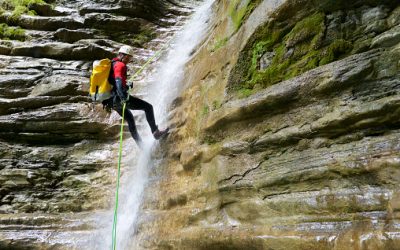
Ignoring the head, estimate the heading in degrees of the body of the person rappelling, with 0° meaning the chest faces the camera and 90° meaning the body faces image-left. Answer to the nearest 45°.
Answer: approximately 270°
